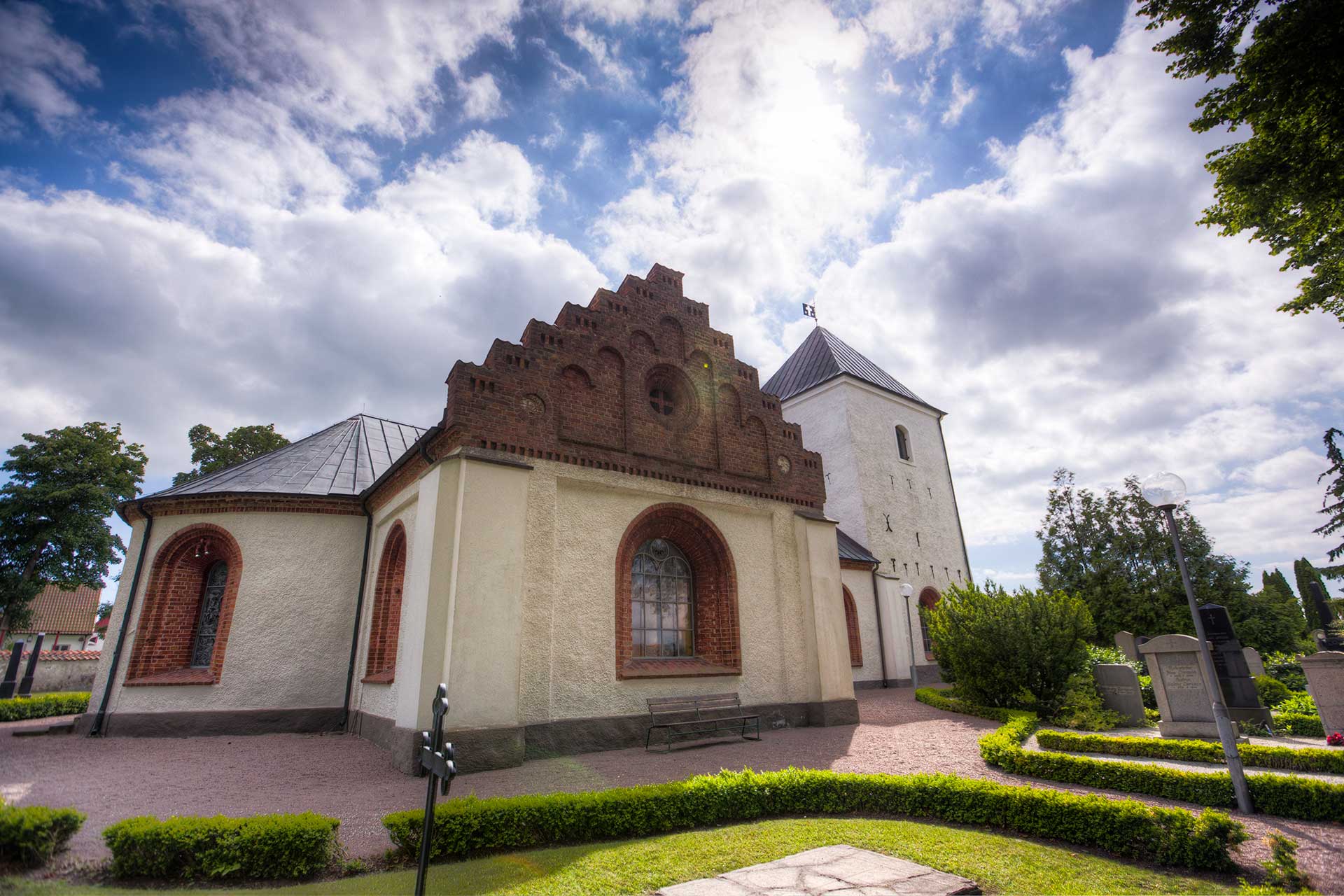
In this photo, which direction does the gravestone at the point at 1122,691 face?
toward the camera

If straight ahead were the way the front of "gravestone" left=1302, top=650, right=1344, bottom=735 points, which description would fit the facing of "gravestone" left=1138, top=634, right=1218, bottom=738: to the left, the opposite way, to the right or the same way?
the same way

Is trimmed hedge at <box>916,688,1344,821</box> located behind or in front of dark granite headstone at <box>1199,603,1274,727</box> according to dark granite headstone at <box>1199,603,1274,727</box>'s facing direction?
in front

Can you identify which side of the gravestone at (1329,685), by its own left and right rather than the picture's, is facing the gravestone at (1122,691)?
right

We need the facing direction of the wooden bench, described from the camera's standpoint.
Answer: facing the viewer and to the right of the viewer

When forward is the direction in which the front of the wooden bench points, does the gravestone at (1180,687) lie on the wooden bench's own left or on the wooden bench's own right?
on the wooden bench's own left

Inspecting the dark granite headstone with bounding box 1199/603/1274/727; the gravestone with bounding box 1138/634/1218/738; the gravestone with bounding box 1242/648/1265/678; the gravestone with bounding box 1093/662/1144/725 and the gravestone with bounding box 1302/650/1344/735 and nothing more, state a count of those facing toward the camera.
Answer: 5

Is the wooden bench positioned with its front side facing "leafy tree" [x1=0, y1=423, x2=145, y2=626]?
no

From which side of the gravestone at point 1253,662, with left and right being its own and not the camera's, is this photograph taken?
front

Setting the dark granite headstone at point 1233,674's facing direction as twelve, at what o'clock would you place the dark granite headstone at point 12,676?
the dark granite headstone at point 12,676 is roughly at 2 o'clock from the dark granite headstone at point 1233,674.

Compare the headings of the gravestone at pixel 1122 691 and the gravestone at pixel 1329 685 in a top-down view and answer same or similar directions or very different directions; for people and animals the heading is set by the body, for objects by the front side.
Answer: same or similar directions

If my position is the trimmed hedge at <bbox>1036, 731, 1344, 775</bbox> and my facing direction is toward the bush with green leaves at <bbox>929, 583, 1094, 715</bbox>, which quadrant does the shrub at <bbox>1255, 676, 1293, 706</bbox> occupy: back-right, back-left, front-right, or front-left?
front-right

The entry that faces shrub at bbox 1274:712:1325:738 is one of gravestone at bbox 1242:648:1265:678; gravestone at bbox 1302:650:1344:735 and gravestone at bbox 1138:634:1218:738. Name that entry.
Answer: gravestone at bbox 1242:648:1265:678

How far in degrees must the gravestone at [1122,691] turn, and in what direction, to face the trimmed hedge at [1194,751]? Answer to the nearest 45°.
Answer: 0° — it already faces it

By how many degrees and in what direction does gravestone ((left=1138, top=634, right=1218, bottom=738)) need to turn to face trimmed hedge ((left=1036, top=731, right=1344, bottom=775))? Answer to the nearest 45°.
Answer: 0° — it already faces it
